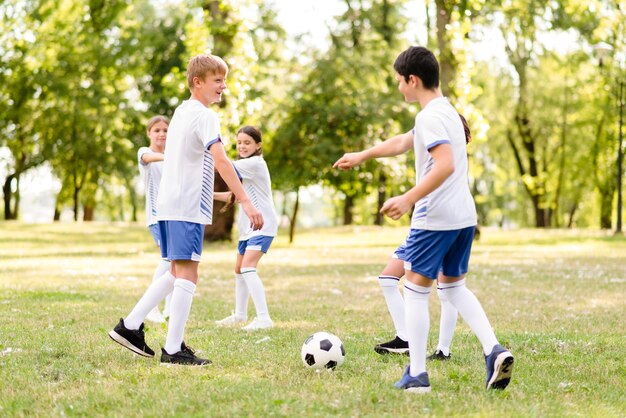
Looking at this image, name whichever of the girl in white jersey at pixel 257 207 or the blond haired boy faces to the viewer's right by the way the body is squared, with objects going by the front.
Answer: the blond haired boy

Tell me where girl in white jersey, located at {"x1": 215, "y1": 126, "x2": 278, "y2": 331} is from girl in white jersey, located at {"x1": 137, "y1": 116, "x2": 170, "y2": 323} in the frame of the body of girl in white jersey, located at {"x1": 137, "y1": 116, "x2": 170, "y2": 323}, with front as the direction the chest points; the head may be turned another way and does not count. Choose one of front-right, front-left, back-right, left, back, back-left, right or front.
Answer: front-left

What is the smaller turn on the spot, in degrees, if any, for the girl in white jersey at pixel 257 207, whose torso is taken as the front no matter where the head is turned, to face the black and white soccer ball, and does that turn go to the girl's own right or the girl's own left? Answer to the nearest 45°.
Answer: approximately 45° to the girl's own left

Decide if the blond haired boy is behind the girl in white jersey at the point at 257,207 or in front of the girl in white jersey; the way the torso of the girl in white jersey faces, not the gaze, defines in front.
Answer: in front

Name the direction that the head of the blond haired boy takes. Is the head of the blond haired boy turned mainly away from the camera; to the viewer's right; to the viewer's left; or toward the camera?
to the viewer's right

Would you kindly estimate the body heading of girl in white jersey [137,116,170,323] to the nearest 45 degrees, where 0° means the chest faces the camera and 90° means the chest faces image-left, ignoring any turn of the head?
approximately 315°

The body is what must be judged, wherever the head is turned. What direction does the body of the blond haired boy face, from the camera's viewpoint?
to the viewer's right

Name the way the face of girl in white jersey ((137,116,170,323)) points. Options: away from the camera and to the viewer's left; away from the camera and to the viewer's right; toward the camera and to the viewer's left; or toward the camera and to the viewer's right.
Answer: toward the camera and to the viewer's right

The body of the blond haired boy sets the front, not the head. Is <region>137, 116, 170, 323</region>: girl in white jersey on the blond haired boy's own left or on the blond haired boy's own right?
on the blond haired boy's own left

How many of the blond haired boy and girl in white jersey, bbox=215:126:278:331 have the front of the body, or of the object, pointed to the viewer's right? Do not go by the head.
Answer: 1

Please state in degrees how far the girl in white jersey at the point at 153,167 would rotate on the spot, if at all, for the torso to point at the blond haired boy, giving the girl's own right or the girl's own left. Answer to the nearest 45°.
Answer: approximately 45° to the girl's own right
